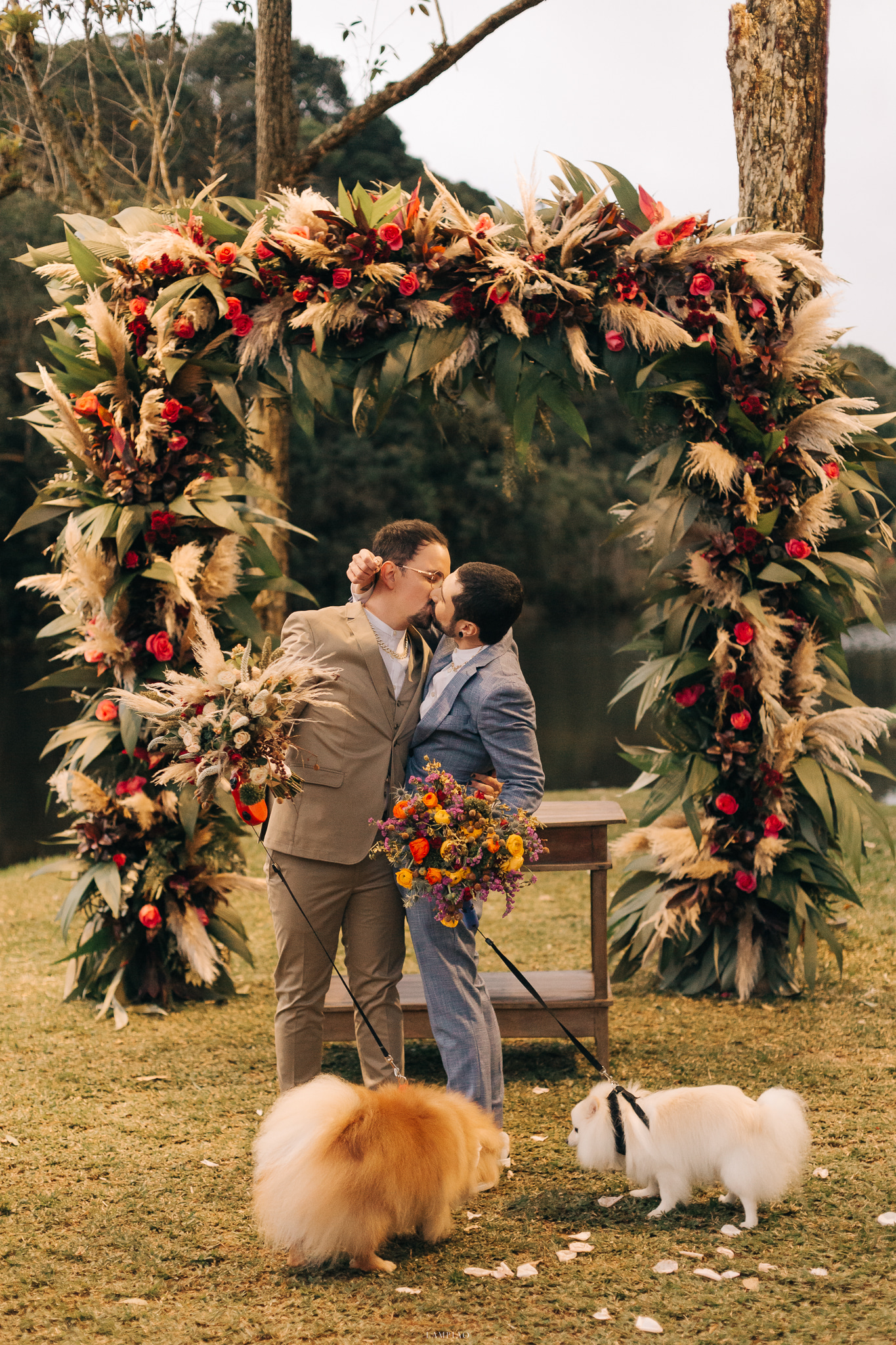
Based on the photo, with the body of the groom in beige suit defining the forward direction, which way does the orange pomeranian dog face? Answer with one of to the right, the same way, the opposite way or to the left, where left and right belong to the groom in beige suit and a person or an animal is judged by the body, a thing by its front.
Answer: to the left

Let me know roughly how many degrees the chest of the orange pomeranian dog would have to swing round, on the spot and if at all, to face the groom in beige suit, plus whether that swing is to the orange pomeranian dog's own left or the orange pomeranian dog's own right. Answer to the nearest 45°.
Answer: approximately 45° to the orange pomeranian dog's own left

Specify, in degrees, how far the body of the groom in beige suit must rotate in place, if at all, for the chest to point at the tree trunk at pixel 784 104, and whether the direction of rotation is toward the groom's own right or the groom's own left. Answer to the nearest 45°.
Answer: approximately 90° to the groom's own left

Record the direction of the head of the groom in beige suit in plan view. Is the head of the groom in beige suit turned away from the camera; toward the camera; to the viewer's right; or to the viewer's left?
to the viewer's right

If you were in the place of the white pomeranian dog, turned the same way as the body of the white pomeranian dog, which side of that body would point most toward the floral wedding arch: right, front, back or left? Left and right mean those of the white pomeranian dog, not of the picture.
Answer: right

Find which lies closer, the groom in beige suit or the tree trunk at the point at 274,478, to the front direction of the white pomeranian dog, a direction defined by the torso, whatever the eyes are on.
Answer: the groom in beige suit

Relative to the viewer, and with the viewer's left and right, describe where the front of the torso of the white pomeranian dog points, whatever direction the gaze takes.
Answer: facing to the left of the viewer

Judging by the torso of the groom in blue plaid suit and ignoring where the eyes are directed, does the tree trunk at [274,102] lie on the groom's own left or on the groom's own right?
on the groom's own right

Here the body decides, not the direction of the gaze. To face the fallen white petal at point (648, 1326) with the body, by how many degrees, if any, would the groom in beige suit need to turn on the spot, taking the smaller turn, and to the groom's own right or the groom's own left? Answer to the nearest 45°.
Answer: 0° — they already face it

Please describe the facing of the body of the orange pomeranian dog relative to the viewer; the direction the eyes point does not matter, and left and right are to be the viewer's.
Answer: facing away from the viewer and to the right of the viewer
